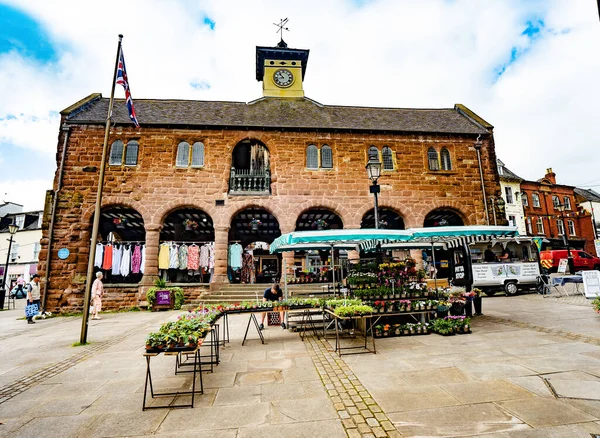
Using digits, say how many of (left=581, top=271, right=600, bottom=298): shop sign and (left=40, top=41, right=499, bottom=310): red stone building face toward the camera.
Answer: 2

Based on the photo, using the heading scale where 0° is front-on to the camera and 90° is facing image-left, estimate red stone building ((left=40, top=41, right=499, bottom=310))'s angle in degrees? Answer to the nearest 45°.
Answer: approximately 0°

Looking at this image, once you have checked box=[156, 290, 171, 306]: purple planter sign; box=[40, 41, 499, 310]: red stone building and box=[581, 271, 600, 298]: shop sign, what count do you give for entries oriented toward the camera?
3

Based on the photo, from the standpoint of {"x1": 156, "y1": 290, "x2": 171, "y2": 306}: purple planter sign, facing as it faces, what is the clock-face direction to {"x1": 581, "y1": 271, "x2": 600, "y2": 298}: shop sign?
{"x1": 581, "y1": 271, "x2": 600, "y2": 298}: shop sign is roughly at 10 o'clock from {"x1": 156, "y1": 290, "x2": 171, "y2": 306}: purple planter sign.

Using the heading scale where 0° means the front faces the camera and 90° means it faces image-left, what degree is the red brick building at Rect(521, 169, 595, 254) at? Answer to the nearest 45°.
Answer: approximately 45°

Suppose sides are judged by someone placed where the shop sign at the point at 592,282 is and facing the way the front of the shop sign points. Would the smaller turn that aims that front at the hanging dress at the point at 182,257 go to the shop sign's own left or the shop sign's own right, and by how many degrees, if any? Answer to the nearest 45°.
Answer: approximately 45° to the shop sign's own right

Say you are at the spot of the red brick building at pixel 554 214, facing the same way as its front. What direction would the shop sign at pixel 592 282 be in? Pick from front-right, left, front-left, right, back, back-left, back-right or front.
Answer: front-left

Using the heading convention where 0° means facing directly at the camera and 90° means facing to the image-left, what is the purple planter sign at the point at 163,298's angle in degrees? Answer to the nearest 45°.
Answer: approximately 0°

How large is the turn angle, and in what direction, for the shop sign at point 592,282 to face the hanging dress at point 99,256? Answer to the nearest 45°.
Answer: approximately 45° to its right

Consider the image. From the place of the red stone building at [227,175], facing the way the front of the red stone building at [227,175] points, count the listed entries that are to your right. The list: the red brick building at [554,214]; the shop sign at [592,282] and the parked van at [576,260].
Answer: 0

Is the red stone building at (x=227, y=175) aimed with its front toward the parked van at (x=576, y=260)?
no

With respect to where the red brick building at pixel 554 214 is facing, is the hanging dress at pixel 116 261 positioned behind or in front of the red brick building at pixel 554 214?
in front

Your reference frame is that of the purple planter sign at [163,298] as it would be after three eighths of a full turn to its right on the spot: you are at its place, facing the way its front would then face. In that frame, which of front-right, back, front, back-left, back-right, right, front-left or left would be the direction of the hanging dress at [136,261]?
front

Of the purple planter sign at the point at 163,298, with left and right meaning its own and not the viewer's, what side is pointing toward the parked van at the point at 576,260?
left

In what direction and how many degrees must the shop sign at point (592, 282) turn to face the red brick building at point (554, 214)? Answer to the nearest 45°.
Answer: approximately 180°

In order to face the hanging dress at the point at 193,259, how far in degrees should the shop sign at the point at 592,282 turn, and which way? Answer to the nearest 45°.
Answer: approximately 45° to its right

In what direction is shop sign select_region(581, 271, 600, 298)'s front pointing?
toward the camera

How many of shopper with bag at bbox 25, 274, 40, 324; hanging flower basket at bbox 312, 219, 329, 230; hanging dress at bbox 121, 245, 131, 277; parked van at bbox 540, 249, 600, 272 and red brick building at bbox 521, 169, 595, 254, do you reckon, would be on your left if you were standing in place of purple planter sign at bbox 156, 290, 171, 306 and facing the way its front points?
3

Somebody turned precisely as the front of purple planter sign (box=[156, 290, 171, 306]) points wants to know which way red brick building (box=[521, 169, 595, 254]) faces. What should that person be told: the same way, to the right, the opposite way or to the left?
to the right
